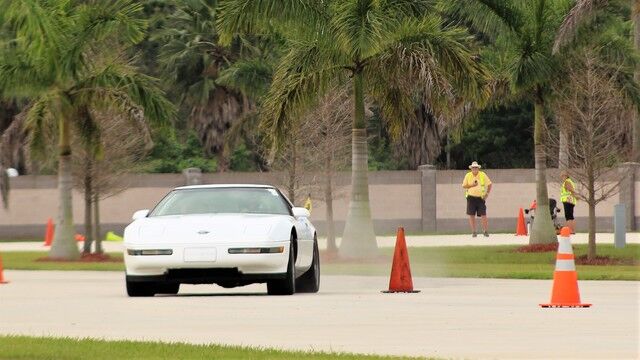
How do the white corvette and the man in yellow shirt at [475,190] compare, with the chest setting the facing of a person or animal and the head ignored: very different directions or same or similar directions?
same or similar directions

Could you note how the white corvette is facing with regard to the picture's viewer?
facing the viewer

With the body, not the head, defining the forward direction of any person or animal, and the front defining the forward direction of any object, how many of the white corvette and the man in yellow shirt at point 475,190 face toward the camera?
2

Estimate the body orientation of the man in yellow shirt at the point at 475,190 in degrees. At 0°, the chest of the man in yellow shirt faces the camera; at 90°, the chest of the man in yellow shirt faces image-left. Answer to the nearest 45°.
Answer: approximately 0°

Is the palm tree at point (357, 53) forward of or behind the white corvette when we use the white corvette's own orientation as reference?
behind

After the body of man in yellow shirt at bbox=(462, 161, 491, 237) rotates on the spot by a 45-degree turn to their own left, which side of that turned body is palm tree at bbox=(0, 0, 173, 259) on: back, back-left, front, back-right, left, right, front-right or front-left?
right

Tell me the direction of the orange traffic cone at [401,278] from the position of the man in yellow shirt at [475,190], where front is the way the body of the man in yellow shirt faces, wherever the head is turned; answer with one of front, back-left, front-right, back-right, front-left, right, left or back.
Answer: front

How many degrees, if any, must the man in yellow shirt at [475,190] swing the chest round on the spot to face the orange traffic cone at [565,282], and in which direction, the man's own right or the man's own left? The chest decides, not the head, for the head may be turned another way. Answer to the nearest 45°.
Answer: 0° — they already face it

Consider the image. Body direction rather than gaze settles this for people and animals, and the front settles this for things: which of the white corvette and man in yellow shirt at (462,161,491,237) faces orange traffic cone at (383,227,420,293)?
the man in yellow shirt
